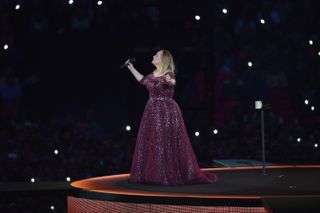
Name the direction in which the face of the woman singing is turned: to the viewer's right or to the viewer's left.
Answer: to the viewer's left

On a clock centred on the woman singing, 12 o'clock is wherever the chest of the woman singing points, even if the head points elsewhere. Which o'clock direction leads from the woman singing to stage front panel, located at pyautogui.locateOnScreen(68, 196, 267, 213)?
The stage front panel is roughly at 11 o'clock from the woman singing.

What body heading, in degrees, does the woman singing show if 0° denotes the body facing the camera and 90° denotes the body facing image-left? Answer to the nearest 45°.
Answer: approximately 45°
